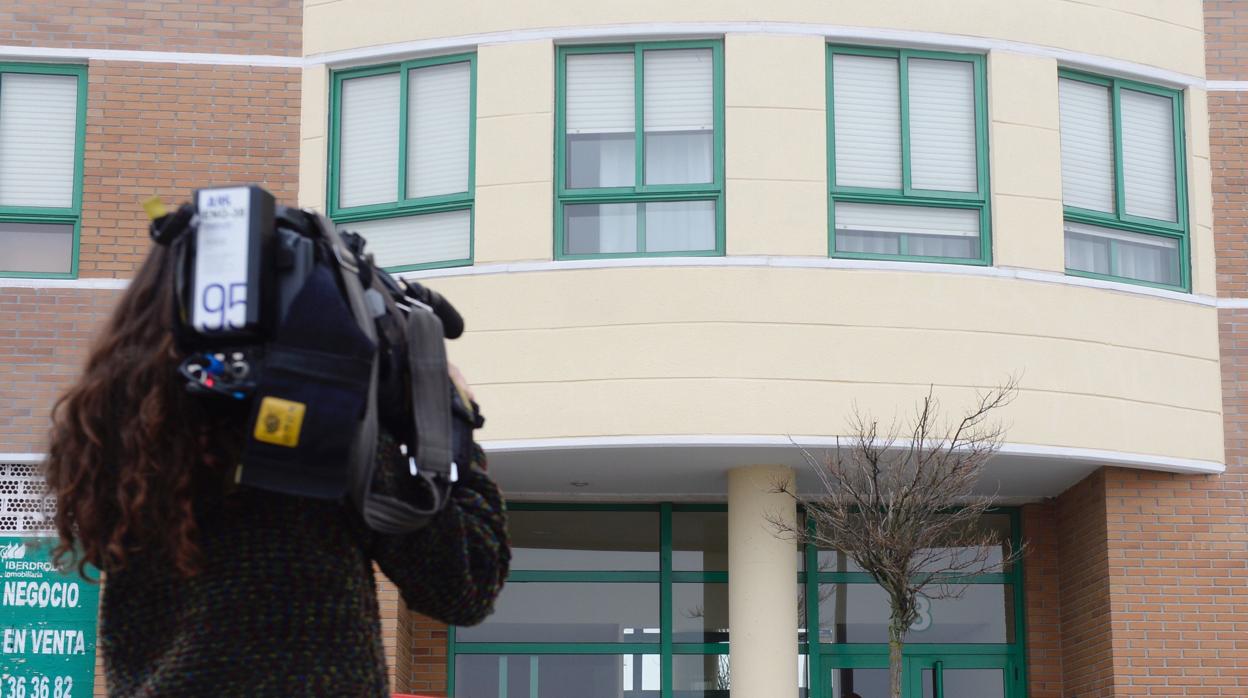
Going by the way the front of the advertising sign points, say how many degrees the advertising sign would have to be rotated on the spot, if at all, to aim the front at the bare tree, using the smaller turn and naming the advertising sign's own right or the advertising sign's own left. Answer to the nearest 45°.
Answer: approximately 45° to the advertising sign's own left

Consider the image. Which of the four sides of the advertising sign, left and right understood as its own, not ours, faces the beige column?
left

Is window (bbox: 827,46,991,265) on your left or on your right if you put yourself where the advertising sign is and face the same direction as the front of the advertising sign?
on your left

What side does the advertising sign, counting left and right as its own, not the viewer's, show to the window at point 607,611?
left

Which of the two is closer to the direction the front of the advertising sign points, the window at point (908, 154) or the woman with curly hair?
the woman with curly hair

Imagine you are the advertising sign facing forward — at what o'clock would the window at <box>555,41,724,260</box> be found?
The window is roughly at 10 o'clock from the advertising sign.

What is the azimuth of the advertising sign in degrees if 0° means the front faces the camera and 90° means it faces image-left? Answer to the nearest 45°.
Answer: approximately 0°

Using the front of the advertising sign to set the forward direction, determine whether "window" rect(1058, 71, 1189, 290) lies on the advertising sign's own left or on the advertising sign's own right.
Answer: on the advertising sign's own left
